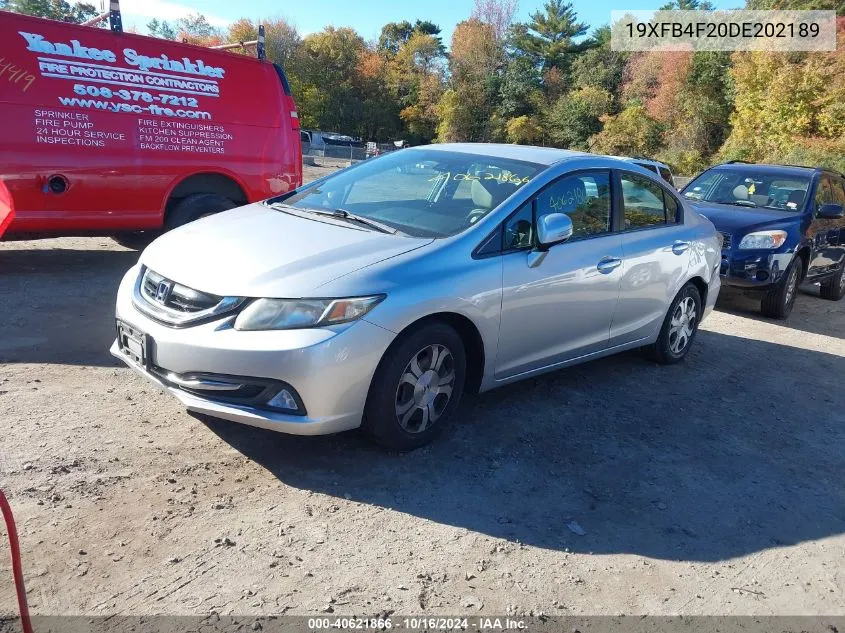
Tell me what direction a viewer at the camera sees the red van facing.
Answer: facing the viewer and to the left of the viewer

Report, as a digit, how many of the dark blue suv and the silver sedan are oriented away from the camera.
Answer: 0

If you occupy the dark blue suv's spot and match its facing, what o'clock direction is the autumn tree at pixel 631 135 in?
The autumn tree is roughly at 4 o'clock from the dark blue suv.

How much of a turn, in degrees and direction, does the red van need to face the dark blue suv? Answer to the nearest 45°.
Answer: approximately 135° to its left

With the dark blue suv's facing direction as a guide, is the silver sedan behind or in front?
in front

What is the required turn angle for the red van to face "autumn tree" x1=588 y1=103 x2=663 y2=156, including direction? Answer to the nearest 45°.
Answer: approximately 180°

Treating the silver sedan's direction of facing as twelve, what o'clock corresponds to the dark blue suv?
The dark blue suv is roughly at 6 o'clock from the silver sedan.

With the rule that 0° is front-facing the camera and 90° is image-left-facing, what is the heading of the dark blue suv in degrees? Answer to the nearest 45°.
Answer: approximately 45°

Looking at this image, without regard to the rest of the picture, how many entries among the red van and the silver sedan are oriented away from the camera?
0

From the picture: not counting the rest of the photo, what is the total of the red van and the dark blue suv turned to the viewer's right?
0
